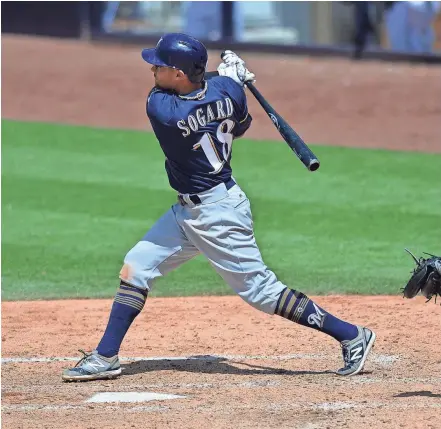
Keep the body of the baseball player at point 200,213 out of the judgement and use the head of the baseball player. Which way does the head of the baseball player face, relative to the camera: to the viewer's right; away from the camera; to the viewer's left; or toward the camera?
to the viewer's left

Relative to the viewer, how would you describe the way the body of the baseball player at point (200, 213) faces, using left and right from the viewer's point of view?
facing away from the viewer and to the left of the viewer
